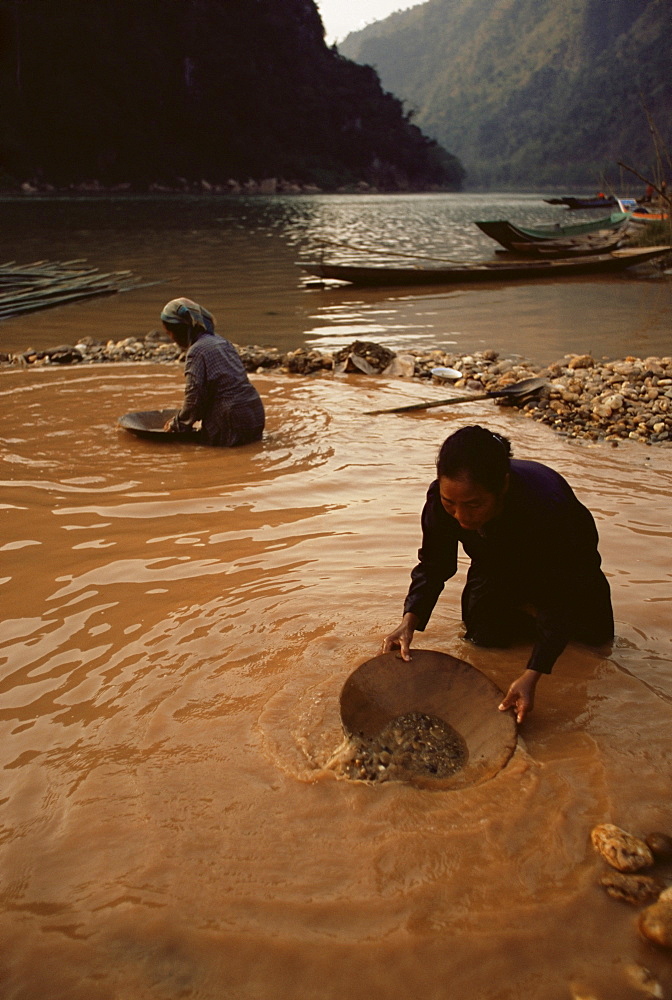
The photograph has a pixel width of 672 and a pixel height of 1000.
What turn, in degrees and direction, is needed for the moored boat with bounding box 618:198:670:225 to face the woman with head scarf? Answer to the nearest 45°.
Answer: approximately 90° to its left

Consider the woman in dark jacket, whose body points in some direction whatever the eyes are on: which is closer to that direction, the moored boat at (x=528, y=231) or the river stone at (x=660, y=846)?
the river stone

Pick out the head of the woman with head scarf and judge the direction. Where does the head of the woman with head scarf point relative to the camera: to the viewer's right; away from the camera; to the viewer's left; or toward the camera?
to the viewer's left

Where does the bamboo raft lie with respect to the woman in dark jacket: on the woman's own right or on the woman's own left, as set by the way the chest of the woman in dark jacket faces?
on the woman's own right

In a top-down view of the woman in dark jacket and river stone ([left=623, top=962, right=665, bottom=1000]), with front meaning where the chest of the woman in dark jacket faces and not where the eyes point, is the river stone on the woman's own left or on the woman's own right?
on the woman's own left

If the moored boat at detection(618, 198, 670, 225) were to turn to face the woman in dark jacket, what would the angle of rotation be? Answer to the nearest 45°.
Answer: approximately 90° to its left

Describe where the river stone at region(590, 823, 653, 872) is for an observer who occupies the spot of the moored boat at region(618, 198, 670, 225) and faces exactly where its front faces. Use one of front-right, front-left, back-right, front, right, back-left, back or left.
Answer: left

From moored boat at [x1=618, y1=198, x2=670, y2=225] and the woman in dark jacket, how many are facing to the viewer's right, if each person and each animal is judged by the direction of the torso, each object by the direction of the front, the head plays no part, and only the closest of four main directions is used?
0

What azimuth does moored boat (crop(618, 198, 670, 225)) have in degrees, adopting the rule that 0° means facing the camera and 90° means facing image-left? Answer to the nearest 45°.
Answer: approximately 90°

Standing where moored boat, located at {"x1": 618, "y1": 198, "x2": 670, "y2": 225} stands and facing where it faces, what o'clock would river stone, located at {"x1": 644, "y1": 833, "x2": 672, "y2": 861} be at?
The river stone is roughly at 9 o'clock from the moored boat.

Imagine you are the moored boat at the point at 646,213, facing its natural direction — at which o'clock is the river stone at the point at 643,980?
The river stone is roughly at 9 o'clock from the moored boat.

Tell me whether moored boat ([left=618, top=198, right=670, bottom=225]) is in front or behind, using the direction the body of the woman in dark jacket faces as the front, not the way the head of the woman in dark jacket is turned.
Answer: behind

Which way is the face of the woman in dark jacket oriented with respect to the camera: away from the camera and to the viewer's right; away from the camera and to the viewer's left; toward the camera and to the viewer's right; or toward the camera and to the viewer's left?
toward the camera and to the viewer's left

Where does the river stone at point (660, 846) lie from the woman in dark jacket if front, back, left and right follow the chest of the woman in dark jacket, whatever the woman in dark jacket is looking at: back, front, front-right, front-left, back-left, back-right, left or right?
left

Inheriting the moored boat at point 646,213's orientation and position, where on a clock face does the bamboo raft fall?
The bamboo raft is roughly at 10 o'clock from the moored boat.

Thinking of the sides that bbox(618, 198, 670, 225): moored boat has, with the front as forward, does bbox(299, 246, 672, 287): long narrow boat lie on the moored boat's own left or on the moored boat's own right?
on the moored boat's own left
